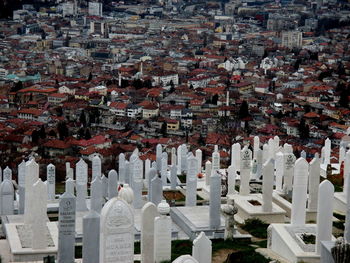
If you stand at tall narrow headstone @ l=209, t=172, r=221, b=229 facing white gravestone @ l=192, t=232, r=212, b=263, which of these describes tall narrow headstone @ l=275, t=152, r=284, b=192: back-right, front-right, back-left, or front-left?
back-left

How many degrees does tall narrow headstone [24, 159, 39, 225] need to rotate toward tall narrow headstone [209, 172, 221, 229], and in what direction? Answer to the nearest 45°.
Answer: approximately 90° to its left

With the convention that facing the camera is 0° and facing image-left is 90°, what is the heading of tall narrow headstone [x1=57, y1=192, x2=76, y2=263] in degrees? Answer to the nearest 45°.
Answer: approximately 0°

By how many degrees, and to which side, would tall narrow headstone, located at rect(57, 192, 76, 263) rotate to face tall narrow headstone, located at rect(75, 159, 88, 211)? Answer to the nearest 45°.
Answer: approximately 180°

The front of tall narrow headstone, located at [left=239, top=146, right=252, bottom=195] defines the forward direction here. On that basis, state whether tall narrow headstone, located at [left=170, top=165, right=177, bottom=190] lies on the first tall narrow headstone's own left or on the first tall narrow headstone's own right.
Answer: on the first tall narrow headstone's own right

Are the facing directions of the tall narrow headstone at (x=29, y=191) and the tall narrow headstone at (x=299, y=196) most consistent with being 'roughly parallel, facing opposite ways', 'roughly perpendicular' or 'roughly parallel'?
roughly parallel

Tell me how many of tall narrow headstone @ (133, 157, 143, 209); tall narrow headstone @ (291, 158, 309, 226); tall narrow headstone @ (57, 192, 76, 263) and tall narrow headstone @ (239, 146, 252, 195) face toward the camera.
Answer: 4

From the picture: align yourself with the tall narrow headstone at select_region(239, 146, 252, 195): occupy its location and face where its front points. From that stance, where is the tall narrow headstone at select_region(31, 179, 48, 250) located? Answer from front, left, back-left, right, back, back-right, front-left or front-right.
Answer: front-right

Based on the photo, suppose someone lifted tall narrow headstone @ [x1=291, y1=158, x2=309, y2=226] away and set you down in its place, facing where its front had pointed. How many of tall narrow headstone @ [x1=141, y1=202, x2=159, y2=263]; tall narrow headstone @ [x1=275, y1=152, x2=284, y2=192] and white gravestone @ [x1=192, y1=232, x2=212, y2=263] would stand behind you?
1

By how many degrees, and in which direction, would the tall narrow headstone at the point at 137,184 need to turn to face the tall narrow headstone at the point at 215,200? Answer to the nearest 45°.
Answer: approximately 45° to its left

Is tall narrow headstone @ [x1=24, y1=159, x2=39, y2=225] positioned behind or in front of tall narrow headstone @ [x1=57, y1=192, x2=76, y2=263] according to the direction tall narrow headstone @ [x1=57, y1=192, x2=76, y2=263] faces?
behind

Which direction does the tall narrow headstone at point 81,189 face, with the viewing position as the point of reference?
facing the viewer

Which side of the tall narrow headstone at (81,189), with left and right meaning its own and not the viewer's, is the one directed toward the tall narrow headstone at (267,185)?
left

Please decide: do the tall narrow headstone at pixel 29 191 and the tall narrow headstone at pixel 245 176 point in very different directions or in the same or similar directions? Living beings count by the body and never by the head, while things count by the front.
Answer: same or similar directions

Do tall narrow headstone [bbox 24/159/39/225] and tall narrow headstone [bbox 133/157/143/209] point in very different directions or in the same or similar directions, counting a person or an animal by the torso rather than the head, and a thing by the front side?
same or similar directions
